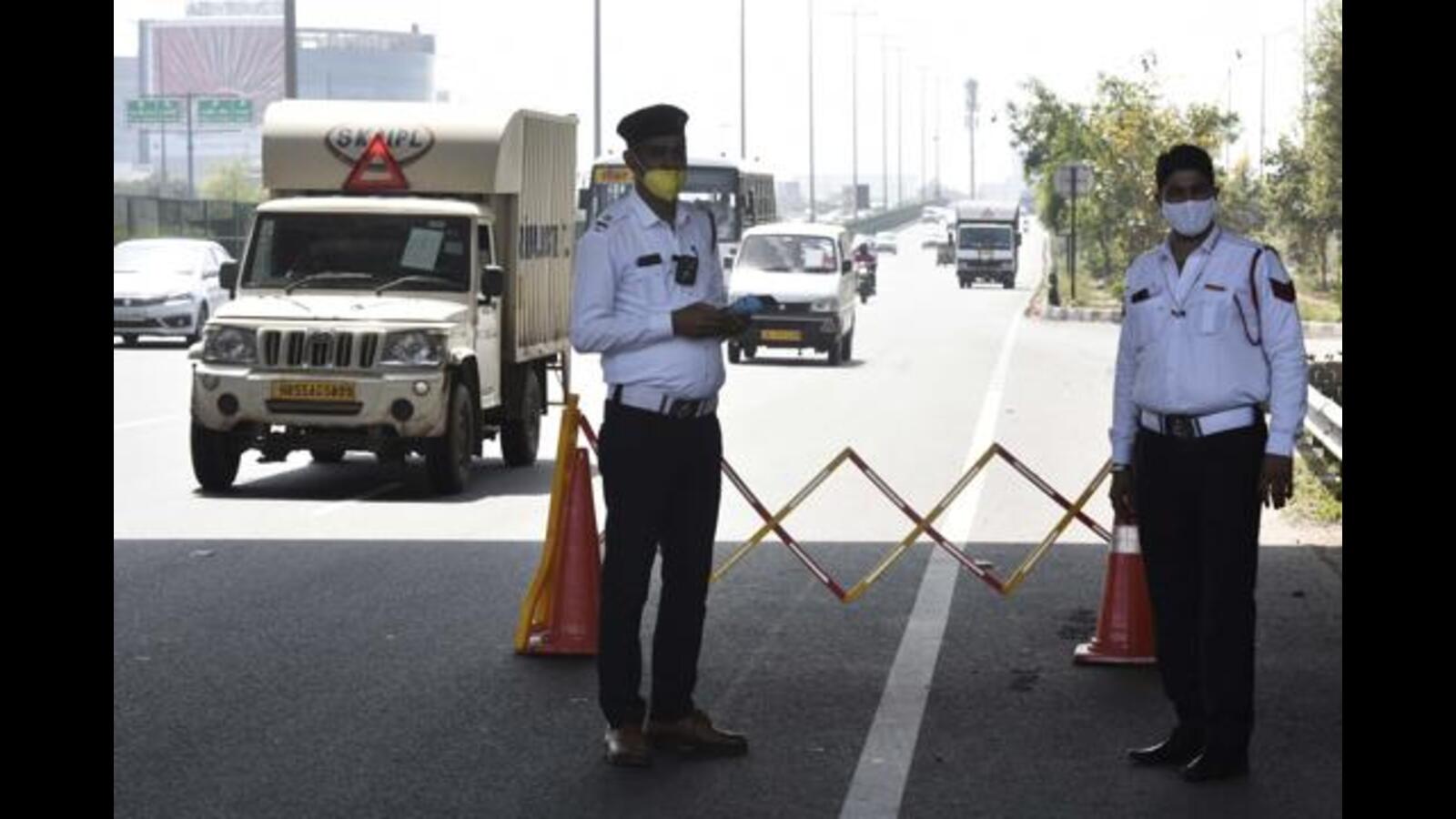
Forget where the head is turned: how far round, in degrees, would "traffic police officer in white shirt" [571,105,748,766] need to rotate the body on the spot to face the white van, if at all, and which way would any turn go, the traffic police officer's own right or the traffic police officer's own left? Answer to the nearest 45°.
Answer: approximately 135° to the traffic police officer's own left

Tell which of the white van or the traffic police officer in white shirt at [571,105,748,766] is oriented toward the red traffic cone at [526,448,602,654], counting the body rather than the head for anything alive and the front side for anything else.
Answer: the white van

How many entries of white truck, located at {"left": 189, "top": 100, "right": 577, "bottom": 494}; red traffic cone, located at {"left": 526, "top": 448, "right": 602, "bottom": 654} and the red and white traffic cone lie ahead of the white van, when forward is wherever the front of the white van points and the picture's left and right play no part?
3

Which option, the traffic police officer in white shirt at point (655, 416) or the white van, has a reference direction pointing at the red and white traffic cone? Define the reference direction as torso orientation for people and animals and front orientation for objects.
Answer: the white van

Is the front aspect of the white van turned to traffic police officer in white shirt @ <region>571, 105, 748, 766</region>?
yes

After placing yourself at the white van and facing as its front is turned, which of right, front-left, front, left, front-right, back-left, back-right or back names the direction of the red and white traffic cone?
front

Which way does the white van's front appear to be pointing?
toward the camera

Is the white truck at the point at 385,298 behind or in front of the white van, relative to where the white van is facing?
in front

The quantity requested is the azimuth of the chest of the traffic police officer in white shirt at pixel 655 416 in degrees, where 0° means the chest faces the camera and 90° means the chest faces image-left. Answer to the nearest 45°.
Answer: approximately 315°

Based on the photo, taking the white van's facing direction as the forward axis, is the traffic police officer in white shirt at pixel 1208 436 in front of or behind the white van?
in front

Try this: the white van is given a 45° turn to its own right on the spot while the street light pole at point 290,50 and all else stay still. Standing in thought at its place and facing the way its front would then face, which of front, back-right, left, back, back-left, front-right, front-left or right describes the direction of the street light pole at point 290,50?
right

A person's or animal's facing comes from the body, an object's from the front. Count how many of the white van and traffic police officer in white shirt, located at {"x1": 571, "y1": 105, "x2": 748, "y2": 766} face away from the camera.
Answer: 0

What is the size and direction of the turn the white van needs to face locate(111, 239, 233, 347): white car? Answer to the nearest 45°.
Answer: approximately 90° to its right

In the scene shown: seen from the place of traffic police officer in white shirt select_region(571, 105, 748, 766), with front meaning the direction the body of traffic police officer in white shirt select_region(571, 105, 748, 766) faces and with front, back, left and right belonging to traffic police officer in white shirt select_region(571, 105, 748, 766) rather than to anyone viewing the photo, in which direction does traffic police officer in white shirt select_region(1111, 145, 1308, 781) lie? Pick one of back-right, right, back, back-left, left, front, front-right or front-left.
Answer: front-left
